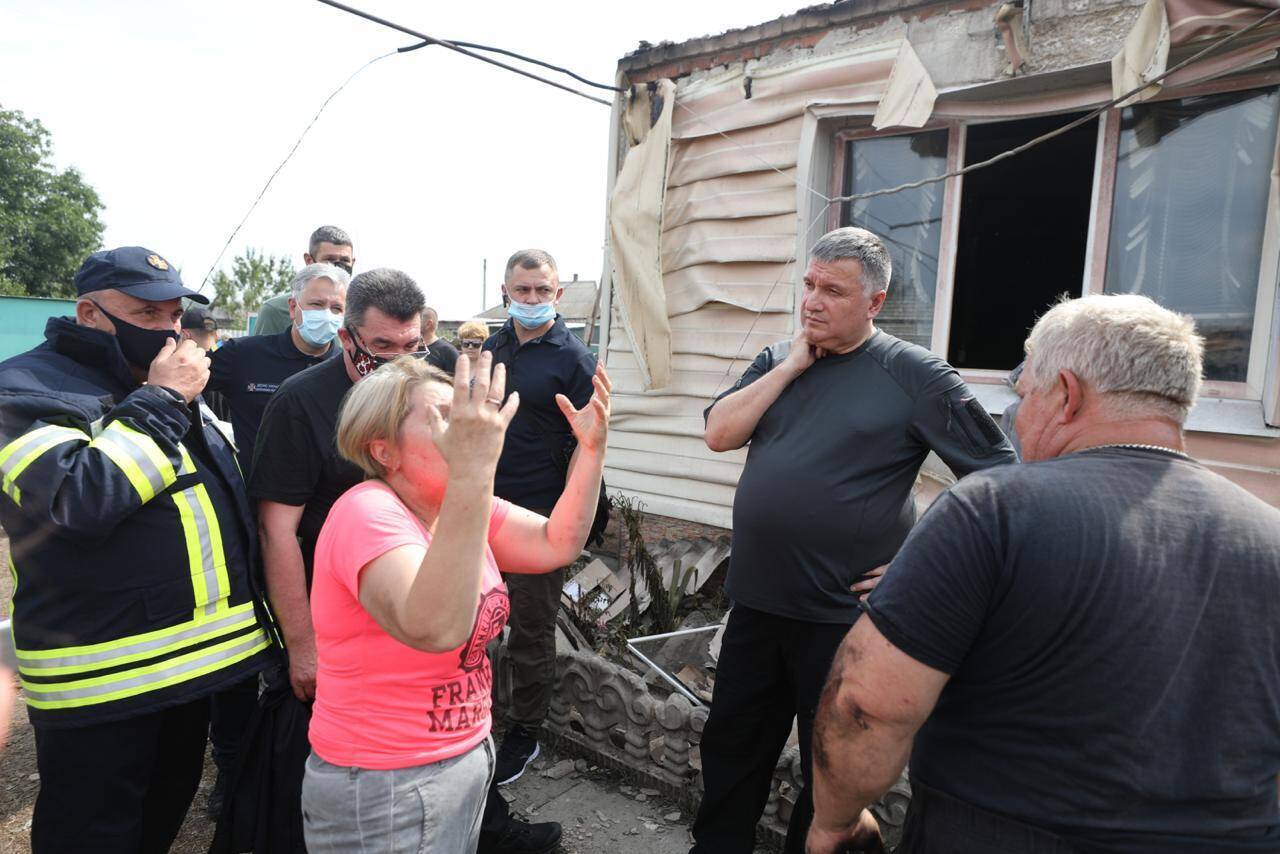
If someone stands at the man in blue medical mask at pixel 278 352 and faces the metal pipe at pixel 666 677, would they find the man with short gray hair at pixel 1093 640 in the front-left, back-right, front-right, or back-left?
front-right

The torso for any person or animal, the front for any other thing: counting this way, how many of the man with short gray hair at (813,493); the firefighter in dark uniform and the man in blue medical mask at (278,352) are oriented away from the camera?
0

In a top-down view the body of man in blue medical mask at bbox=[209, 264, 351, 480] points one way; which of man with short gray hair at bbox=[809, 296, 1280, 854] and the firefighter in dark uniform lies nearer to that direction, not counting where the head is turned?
the man with short gray hair

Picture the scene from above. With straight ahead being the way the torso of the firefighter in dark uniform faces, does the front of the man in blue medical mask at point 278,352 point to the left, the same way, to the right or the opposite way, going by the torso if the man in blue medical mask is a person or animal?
the same way

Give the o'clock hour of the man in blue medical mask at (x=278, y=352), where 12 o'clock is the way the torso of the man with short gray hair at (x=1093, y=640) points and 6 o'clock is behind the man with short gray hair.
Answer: The man in blue medical mask is roughly at 11 o'clock from the man with short gray hair.

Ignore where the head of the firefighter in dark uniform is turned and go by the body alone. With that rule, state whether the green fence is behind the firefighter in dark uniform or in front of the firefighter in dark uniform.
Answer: behind

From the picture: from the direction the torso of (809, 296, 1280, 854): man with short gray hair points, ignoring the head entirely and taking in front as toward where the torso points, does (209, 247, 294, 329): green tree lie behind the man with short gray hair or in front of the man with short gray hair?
in front

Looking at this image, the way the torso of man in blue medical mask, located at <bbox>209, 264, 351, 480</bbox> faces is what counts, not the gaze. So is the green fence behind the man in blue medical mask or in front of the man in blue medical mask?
behind

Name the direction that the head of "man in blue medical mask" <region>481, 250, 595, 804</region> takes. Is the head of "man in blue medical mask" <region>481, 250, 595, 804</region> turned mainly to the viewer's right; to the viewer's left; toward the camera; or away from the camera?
toward the camera

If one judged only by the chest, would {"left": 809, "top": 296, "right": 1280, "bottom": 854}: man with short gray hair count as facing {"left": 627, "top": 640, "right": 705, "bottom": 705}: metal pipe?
yes

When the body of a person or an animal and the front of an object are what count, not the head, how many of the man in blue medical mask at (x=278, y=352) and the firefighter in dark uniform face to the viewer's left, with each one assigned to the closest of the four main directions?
0

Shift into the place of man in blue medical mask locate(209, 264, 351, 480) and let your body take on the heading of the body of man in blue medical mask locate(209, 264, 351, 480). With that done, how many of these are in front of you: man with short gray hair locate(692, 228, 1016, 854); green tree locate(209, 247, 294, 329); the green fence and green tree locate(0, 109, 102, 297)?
1

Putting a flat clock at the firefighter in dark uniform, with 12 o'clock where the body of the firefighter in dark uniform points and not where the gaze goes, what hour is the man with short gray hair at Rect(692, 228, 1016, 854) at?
The man with short gray hair is roughly at 11 o'clock from the firefighter in dark uniform.

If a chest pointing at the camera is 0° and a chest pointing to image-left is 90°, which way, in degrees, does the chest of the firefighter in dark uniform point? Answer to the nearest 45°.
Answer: approximately 315°

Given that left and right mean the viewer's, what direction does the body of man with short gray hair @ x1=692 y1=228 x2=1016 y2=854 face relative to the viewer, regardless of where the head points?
facing the viewer and to the left of the viewer

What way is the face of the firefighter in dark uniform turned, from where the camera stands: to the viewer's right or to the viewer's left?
to the viewer's right

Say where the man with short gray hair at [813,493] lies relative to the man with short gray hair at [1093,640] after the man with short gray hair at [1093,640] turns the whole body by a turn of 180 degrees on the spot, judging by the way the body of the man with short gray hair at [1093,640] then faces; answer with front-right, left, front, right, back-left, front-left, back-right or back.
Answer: back

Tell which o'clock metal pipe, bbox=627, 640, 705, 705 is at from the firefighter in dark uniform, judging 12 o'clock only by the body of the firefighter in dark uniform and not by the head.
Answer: The metal pipe is roughly at 10 o'clock from the firefighter in dark uniform.

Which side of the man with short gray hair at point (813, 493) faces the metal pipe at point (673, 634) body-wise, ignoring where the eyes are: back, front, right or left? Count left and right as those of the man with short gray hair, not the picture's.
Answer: right

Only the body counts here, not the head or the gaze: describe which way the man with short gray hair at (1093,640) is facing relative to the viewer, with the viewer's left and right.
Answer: facing away from the viewer and to the left of the viewer
